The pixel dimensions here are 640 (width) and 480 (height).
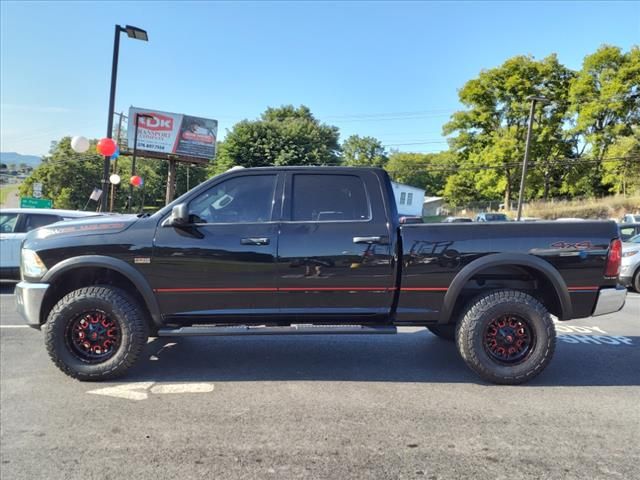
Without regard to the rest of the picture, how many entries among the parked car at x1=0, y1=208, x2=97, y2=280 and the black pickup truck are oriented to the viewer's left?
2

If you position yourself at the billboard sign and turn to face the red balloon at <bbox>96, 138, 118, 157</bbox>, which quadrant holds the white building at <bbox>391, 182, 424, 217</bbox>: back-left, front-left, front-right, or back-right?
back-left

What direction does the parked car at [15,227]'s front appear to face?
to the viewer's left

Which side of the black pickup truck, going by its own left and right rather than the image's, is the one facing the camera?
left

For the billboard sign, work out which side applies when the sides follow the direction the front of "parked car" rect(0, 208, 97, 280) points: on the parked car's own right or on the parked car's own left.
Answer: on the parked car's own right

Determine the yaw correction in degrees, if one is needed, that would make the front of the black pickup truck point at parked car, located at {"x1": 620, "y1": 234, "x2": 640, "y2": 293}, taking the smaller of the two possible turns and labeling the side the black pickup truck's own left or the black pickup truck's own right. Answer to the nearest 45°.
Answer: approximately 135° to the black pickup truck's own right

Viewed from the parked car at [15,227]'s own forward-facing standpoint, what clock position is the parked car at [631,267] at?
the parked car at [631,267] is roughly at 7 o'clock from the parked car at [15,227].

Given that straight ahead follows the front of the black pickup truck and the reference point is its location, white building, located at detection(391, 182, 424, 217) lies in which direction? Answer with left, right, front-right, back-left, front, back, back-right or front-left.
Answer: right

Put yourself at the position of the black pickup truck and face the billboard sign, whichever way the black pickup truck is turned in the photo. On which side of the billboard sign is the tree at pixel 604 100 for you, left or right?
right

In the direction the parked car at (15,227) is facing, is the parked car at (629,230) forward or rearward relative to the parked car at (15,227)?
rearward

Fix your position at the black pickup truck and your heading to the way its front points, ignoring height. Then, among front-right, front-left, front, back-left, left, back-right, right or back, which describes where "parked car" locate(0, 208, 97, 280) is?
front-right
